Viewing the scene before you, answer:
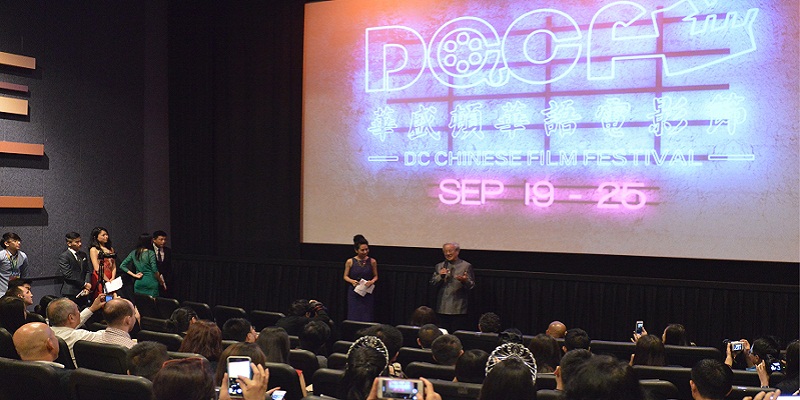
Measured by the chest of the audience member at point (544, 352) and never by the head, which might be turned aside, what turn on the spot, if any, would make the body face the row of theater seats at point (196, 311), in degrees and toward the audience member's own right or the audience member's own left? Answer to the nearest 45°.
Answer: approximately 45° to the audience member's own left

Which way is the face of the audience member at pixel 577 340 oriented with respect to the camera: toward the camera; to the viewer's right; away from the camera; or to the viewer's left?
away from the camera

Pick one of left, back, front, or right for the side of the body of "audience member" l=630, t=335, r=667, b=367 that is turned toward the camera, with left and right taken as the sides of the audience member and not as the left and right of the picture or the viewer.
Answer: back

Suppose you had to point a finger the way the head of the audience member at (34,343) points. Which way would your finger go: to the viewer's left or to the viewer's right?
to the viewer's right

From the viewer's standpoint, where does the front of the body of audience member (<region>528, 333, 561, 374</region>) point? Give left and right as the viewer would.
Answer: facing away from the viewer

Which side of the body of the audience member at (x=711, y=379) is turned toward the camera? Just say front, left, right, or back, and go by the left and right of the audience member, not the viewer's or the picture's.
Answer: back

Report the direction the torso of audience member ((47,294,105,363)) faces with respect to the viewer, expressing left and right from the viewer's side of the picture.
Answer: facing away from the viewer and to the right of the viewer

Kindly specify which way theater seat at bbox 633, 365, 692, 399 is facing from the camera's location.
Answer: facing away from the viewer

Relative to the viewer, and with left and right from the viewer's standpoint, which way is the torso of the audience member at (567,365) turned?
facing away from the viewer

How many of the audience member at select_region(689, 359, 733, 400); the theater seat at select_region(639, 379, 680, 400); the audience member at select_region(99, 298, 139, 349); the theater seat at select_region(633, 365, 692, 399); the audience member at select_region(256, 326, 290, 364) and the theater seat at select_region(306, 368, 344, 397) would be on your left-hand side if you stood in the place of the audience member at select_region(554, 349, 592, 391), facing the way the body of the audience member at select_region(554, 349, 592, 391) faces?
3

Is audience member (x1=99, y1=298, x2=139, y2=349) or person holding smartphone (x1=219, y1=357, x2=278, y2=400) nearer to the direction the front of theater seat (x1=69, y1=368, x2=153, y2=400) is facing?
the audience member

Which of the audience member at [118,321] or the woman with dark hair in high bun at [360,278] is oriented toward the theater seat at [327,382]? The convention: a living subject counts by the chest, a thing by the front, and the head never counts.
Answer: the woman with dark hair in high bun

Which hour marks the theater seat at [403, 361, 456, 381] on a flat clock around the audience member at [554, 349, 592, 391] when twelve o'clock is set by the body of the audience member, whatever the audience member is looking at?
The theater seat is roughly at 10 o'clock from the audience member.

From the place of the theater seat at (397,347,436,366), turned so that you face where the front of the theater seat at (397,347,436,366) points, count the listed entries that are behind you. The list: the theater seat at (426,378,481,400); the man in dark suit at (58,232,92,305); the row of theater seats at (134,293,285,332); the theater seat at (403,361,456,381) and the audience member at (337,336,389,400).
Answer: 3

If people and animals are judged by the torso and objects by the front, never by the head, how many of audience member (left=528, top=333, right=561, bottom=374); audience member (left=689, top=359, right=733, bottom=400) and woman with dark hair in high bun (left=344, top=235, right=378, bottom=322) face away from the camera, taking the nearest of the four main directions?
2

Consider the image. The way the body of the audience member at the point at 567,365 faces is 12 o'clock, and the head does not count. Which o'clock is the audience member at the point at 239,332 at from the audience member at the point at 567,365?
the audience member at the point at 239,332 is roughly at 10 o'clock from the audience member at the point at 567,365.
